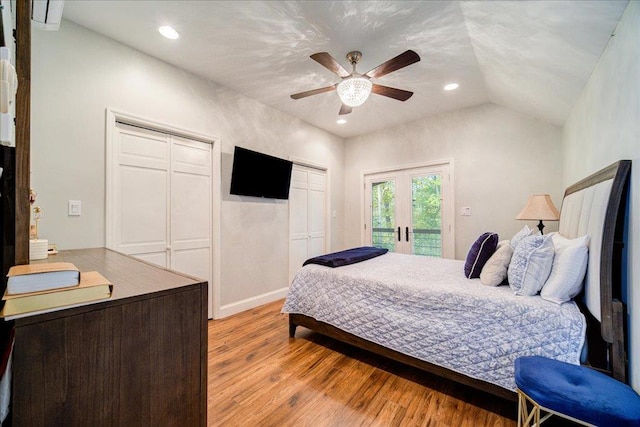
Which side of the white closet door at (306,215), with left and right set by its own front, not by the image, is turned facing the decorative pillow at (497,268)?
front

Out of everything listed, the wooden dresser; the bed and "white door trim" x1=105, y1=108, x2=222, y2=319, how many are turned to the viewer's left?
1

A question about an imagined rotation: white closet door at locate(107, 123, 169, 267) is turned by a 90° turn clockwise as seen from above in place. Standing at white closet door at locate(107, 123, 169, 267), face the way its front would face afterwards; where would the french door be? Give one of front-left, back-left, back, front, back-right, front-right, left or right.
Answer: back-left

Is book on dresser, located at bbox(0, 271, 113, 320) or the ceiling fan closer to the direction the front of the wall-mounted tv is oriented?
the ceiling fan

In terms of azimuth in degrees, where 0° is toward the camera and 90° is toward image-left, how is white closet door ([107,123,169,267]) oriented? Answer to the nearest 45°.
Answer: approximately 315°

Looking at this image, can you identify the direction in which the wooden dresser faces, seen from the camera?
facing away from the viewer and to the right of the viewer

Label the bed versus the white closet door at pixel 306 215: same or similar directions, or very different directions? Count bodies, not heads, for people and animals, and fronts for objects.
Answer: very different directions

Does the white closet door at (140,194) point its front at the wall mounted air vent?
no

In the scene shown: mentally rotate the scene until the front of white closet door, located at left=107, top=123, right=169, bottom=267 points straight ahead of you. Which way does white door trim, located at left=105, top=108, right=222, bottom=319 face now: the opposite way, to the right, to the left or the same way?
the same way

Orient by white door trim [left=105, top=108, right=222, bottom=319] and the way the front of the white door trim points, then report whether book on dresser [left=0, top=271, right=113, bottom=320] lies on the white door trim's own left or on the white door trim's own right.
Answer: on the white door trim's own right

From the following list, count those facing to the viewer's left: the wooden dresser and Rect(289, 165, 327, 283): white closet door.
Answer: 0

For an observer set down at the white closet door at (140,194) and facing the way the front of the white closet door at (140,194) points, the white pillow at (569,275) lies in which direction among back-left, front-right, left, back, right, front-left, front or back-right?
front

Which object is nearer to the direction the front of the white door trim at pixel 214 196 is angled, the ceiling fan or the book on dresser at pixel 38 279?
the ceiling fan

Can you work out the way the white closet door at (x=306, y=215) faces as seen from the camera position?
facing the viewer and to the right of the viewer

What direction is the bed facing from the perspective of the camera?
to the viewer's left

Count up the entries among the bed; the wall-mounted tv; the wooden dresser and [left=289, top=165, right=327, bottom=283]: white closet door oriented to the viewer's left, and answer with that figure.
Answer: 1

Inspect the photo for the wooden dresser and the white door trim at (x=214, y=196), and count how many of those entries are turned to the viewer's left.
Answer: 0

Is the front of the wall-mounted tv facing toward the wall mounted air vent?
no

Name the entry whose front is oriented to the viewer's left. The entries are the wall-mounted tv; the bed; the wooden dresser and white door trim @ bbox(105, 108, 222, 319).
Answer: the bed
